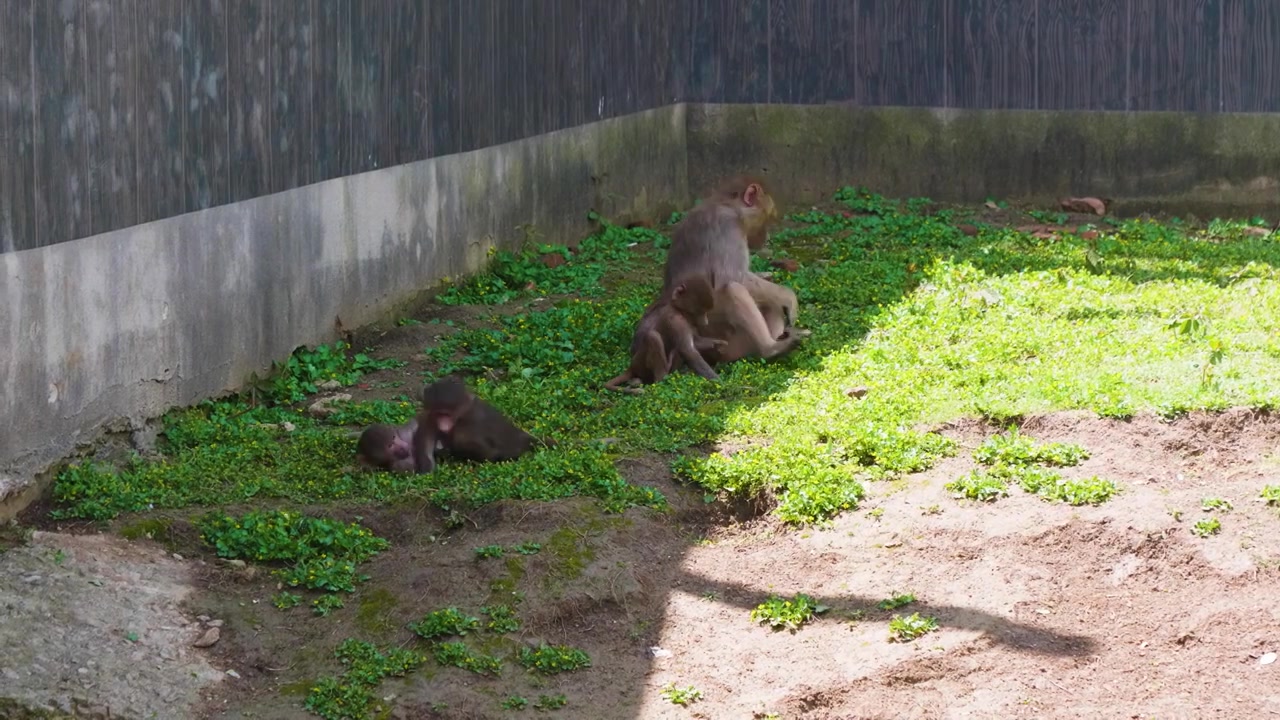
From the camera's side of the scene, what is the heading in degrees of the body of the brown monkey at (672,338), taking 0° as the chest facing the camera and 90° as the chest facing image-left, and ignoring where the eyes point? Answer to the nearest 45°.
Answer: approximately 270°

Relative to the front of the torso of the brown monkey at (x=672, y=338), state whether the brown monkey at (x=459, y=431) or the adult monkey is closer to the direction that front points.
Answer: the adult monkey

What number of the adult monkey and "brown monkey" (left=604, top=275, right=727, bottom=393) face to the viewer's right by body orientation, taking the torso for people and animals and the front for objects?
2

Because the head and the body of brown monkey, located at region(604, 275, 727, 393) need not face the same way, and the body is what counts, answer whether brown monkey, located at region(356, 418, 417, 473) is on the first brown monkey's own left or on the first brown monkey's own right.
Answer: on the first brown monkey's own right

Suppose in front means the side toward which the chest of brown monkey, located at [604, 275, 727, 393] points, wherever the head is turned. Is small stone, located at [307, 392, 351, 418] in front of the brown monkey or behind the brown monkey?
behind

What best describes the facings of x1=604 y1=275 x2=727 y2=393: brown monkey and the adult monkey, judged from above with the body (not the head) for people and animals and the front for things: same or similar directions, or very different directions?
same or similar directions

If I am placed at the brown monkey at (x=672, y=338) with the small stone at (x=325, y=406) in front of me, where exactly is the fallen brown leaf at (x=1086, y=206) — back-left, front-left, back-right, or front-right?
back-right

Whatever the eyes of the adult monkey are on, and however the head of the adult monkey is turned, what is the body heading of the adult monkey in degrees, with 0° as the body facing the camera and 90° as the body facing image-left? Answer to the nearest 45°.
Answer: approximately 270°
